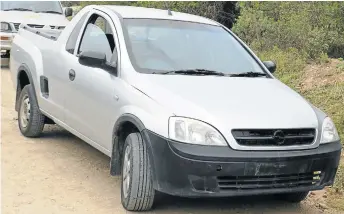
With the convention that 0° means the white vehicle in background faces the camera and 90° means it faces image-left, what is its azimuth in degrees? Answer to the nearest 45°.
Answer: approximately 0°

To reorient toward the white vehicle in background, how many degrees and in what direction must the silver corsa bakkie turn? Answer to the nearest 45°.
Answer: approximately 180°

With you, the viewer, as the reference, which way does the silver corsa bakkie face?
facing the viewer and to the right of the viewer

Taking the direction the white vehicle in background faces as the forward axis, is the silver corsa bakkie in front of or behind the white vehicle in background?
in front

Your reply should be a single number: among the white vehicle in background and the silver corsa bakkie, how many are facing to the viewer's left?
0
